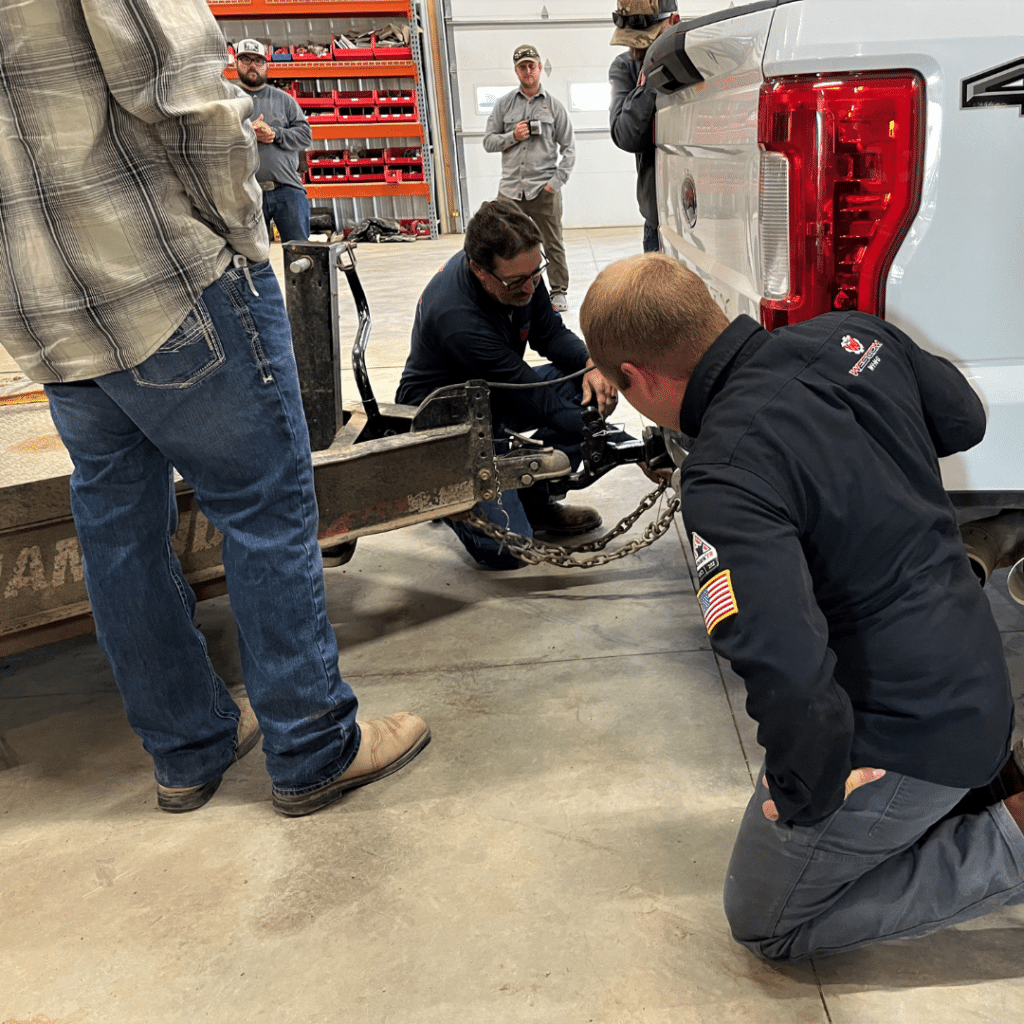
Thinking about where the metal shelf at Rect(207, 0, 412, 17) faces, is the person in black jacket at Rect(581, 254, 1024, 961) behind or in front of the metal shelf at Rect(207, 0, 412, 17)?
in front

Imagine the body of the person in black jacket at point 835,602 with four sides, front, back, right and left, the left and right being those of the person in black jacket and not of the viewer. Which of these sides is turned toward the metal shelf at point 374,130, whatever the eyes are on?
front

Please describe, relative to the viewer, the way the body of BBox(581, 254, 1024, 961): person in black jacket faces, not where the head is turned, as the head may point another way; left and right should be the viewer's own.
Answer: facing away from the viewer and to the left of the viewer

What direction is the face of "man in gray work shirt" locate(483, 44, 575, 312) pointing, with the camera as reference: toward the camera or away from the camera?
toward the camera

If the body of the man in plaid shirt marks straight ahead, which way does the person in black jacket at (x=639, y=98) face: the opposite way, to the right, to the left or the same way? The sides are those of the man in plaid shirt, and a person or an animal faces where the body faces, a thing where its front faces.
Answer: the opposite way

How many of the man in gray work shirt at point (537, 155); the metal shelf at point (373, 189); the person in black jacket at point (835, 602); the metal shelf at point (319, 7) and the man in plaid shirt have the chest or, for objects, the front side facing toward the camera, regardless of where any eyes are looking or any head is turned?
3

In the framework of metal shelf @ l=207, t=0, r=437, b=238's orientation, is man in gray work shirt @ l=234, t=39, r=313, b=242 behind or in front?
in front

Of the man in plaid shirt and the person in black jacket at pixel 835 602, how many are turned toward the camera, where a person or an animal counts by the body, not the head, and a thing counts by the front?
0

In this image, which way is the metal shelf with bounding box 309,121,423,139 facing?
toward the camera

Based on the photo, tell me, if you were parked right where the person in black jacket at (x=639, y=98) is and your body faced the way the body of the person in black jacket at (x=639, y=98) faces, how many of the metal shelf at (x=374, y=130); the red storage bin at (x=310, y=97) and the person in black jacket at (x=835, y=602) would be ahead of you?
1

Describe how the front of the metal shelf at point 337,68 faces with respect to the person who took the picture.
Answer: facing the viewer

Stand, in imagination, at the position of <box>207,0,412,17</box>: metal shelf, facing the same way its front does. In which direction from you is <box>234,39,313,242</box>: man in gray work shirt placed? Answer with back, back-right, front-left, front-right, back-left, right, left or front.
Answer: front

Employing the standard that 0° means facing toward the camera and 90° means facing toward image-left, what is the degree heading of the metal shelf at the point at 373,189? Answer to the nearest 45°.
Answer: approximately 0°

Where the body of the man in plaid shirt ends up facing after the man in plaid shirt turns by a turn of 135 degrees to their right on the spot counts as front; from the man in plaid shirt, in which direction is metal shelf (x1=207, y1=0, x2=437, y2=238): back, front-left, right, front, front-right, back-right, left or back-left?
back

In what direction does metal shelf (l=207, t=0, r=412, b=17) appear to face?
toward the camera

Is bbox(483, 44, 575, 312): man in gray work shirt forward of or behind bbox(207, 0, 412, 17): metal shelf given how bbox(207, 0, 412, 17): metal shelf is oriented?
forward
